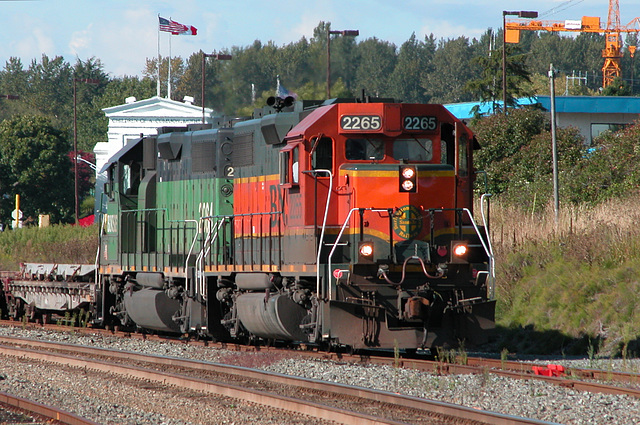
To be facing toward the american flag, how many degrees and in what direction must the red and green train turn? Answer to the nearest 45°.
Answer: approximately 135° to its left

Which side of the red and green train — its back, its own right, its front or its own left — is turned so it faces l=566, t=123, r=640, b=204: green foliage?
left

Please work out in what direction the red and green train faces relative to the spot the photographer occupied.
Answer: facing the viewer and to the right of the viewer

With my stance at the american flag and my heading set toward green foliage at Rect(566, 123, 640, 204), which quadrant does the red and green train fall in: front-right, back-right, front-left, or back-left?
front-right

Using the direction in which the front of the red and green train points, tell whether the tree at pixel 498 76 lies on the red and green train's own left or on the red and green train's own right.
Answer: on the red and green train's own left

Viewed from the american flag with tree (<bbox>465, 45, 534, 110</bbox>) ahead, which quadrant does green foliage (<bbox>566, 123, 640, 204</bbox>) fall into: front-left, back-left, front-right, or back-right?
front-right
